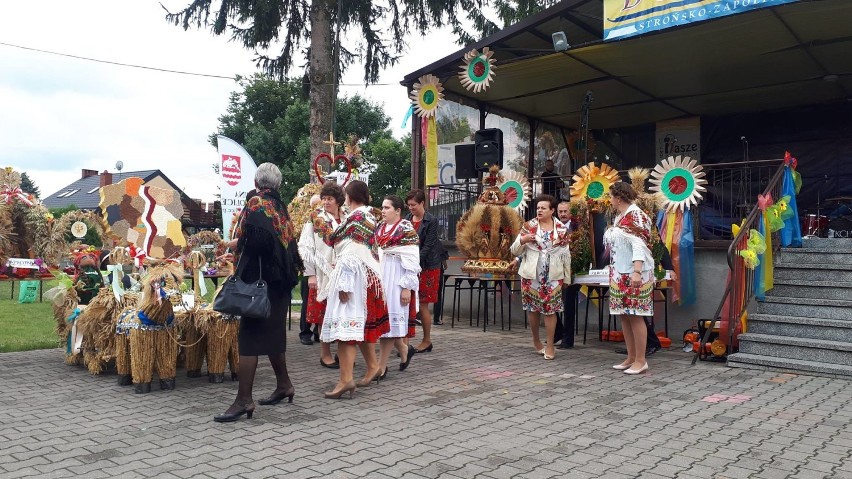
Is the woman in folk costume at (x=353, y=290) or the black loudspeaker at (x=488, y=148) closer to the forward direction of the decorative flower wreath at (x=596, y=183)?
the woman in folk costume

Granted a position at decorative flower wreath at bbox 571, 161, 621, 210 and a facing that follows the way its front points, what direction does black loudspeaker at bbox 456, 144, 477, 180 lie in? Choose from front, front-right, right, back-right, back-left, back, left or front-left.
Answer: back-right

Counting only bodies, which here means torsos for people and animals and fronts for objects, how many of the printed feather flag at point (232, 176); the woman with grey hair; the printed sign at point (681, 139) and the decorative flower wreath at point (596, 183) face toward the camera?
3

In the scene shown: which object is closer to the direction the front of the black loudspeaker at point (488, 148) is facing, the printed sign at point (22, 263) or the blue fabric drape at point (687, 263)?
the printed sign

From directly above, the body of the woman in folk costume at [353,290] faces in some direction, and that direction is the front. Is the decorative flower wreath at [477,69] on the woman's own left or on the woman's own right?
on the woman's own right

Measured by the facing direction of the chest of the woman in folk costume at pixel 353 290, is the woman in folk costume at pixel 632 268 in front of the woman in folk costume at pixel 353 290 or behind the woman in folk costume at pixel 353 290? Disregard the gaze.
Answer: behind

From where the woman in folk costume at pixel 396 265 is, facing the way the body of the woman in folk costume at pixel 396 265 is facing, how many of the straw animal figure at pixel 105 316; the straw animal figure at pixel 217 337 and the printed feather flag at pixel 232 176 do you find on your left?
0

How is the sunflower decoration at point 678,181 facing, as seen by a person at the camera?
facing the viewer

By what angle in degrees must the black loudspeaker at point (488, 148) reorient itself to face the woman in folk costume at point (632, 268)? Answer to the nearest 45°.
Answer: approximately 45° to its left

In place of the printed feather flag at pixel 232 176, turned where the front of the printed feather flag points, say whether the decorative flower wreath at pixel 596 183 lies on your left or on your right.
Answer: on your left

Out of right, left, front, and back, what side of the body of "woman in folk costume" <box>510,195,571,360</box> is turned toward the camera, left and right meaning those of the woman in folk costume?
front

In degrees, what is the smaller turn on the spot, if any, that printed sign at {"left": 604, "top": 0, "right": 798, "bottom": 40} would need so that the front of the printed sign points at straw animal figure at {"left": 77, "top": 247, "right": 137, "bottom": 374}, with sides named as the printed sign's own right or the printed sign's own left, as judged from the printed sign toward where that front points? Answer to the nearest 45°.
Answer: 0° — it already faces it
